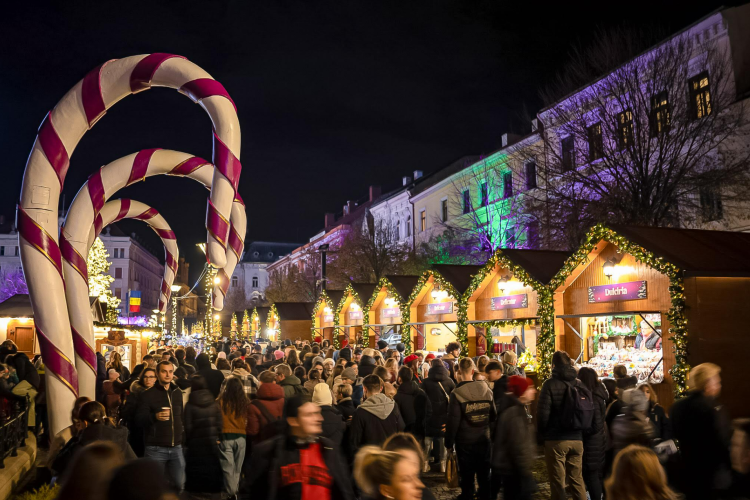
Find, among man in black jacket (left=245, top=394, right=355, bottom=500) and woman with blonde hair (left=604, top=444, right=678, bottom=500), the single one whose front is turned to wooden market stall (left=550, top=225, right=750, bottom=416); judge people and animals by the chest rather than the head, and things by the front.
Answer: the woman with blonde hair

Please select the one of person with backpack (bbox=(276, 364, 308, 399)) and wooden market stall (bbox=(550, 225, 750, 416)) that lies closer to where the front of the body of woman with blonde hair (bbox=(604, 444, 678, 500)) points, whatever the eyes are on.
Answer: the wooden market stall

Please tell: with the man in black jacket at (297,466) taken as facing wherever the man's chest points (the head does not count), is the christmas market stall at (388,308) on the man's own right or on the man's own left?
on the man's own left

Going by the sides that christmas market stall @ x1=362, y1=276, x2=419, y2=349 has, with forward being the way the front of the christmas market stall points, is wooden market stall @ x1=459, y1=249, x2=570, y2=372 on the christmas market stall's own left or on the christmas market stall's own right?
on the christmas market stall's own left

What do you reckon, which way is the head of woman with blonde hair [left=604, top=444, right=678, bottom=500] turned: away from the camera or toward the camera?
away from the camera

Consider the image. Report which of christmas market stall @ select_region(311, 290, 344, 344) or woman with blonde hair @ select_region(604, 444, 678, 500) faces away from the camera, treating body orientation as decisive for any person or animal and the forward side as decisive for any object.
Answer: the woman with blonde hair

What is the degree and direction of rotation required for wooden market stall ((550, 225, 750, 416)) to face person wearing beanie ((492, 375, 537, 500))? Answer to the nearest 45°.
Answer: approximately 45° to its left

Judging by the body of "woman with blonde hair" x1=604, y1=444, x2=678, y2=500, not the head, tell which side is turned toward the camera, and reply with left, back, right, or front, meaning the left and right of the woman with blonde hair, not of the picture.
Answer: back

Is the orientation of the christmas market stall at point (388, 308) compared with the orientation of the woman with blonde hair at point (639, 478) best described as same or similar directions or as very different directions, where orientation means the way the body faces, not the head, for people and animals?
very different directions

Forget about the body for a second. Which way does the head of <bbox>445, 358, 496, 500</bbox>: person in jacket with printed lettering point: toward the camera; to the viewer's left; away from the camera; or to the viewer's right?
away from the camera

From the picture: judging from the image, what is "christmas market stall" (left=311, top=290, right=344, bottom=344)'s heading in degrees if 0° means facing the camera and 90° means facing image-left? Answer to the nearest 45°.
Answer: approximately 45°

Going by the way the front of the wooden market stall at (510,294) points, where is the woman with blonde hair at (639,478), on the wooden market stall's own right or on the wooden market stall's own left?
on the wooden market stall's own left

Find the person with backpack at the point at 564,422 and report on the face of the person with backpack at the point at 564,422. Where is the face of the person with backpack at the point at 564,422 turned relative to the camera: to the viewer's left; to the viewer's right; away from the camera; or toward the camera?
away from the camera
